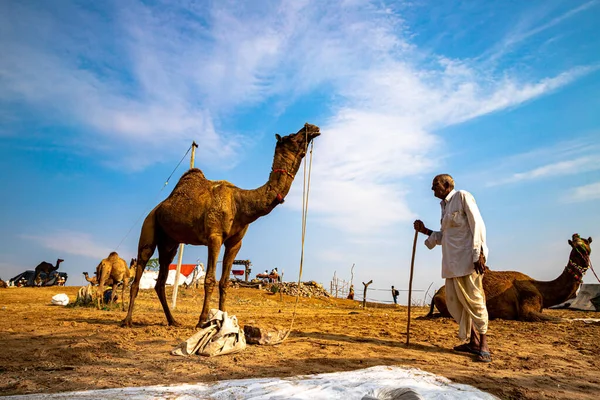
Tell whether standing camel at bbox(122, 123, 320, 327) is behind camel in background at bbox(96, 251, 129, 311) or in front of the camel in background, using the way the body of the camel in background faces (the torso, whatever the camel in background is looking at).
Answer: behind

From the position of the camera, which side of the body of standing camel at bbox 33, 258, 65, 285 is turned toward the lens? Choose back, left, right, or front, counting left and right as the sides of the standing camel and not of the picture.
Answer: right

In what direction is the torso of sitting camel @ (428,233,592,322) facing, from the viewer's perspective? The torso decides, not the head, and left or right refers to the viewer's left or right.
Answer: facing to the right of the viewer

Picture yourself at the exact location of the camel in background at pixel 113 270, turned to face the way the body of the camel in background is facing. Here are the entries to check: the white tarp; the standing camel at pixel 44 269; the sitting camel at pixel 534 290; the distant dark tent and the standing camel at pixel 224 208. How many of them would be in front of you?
2

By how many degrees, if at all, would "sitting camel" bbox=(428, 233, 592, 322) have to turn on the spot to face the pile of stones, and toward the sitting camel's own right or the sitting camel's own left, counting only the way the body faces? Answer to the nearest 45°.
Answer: approximately 135° to the sitting camel's own left

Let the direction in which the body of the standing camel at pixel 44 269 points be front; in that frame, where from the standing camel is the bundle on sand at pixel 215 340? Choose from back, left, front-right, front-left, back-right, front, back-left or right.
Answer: right

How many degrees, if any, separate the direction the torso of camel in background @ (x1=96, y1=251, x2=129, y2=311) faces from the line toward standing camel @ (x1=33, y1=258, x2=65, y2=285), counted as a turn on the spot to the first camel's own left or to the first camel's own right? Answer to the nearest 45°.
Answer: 0° — it already faces it

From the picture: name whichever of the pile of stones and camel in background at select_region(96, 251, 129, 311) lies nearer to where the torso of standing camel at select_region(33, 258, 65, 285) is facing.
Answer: the pile of stones

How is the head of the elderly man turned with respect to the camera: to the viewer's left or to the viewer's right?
to the viewer's left
